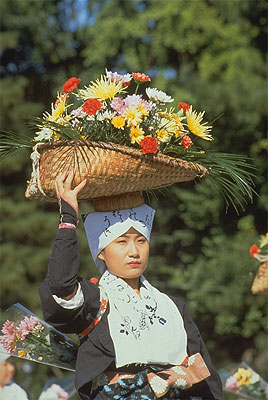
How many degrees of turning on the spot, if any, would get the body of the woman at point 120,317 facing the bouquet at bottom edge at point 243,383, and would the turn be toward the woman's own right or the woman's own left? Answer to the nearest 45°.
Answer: approximately 90° to the woman's own left

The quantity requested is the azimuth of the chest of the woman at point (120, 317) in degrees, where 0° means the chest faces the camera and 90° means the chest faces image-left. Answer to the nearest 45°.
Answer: approximately 315°
